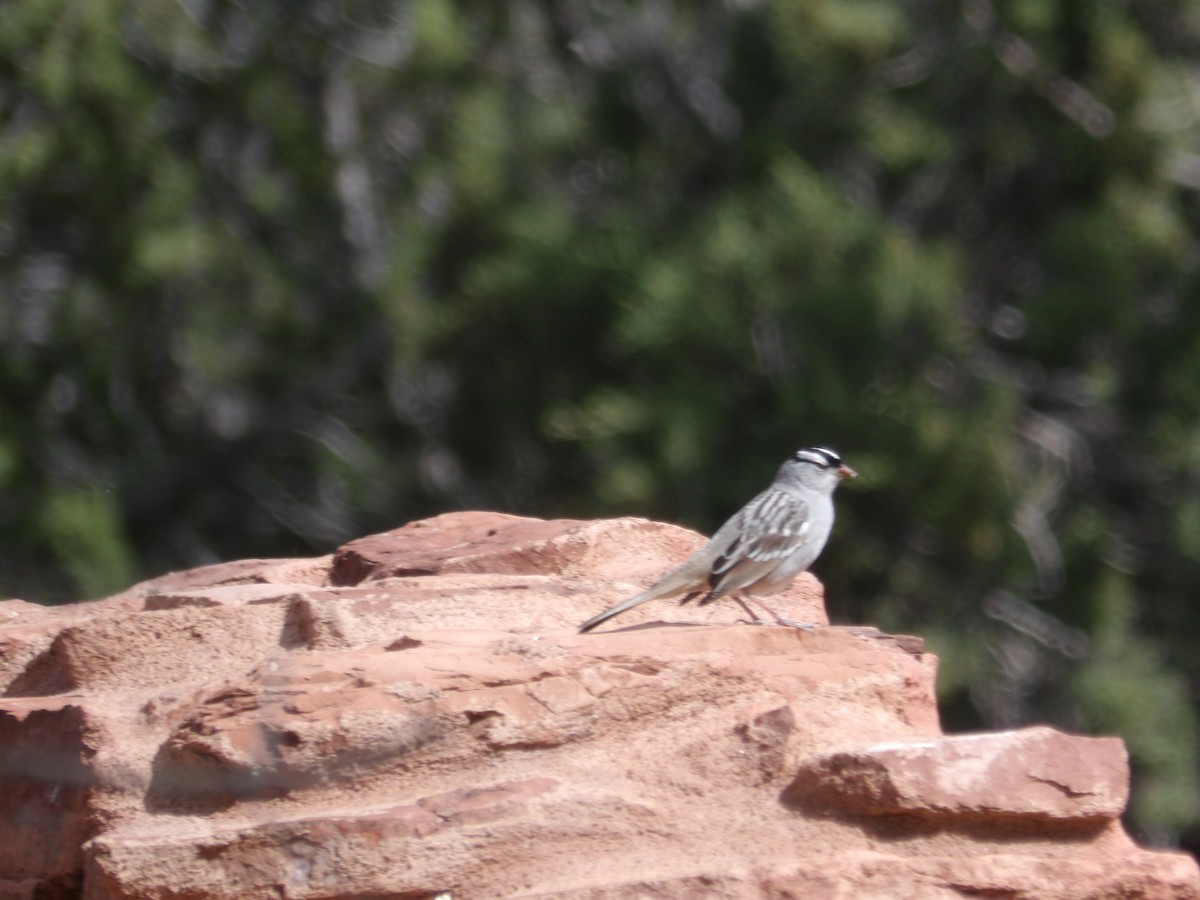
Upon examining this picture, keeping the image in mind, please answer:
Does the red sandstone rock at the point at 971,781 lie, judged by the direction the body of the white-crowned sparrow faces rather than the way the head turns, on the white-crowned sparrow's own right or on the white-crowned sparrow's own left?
on the white-crowned sparrow's own right

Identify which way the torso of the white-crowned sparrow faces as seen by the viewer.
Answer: to the viewer's right
